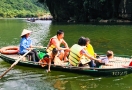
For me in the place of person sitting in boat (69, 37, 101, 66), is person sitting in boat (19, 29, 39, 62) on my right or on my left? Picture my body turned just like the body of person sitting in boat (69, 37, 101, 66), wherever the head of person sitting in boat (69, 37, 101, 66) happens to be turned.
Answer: on my left

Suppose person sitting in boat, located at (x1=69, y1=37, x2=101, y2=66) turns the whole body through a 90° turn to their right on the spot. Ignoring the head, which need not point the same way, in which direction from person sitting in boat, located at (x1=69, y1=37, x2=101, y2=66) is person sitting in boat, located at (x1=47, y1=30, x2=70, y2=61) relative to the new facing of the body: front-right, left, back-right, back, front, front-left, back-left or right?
back
